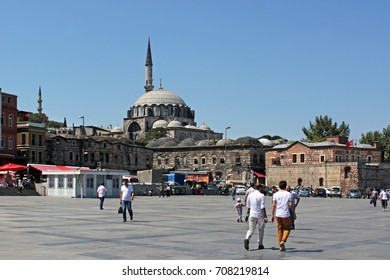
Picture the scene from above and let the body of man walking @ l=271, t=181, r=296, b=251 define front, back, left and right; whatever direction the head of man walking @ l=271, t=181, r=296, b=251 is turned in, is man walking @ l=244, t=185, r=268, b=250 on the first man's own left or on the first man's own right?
on the first man's own left

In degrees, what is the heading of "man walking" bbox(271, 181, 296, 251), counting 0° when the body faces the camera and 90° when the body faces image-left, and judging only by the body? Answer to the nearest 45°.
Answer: approximately 180°
